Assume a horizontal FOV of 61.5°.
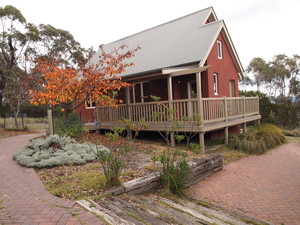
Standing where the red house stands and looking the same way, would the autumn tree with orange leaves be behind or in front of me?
in front

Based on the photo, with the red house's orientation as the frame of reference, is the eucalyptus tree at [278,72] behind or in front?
behind

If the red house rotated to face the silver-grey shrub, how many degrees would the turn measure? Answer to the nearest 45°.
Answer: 0° — it already faces it

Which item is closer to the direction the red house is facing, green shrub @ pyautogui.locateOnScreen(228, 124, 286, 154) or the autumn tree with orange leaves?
the autumn tree with orange leaves

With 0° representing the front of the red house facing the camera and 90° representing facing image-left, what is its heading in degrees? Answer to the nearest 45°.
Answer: approximately 45°

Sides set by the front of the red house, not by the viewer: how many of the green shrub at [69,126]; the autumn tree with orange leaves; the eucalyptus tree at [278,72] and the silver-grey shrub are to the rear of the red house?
1

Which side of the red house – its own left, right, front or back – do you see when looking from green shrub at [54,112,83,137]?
front

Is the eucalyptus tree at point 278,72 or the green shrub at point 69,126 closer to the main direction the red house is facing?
the green shrub

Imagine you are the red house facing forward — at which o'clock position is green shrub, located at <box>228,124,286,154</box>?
The green shrub is roughly at 9 o'clock from the red house.
